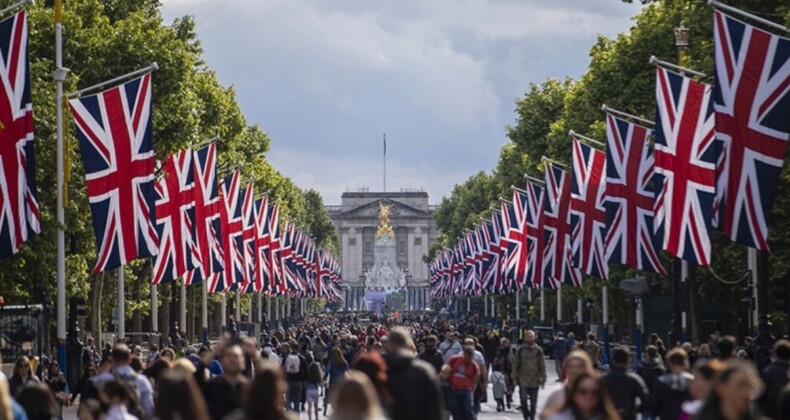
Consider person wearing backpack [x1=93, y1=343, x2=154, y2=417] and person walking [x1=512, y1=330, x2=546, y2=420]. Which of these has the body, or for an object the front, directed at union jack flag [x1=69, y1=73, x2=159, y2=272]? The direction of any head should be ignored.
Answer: the person wearing backpack

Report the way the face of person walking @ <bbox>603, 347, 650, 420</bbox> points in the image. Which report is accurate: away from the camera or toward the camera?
away from the camera

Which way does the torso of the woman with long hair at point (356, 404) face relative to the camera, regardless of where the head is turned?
away from the camera

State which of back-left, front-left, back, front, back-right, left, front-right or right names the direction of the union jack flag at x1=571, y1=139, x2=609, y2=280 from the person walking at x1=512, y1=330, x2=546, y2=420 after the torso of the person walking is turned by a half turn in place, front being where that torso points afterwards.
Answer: front

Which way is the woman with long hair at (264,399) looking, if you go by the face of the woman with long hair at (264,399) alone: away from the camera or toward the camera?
away from the camera

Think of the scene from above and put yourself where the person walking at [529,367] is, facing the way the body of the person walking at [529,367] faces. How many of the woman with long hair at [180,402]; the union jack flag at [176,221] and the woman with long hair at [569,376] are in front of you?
2

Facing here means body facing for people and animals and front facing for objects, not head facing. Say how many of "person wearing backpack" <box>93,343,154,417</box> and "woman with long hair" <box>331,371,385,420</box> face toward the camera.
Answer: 0
